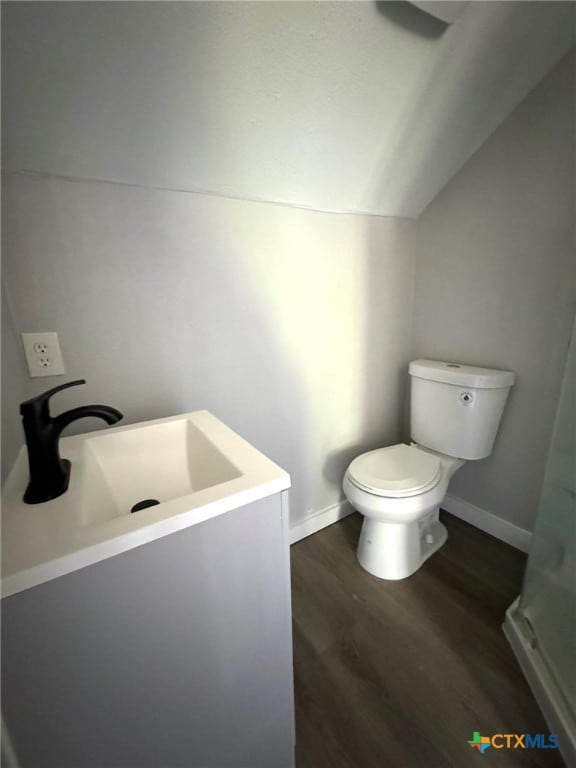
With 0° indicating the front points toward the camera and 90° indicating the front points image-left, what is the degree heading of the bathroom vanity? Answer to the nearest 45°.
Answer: approximately 225°

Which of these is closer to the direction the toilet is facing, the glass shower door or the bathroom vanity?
the bathroom vanity

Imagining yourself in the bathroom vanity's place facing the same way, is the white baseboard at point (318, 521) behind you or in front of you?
in front

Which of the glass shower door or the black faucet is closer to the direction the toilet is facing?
the black faucet

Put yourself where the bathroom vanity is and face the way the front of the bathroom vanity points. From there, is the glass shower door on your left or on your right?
on your right

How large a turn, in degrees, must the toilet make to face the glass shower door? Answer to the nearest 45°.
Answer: approximately 90° to its left

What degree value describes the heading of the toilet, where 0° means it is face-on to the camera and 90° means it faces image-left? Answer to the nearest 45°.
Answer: approximately 45°

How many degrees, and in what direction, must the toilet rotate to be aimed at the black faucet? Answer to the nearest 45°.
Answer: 0° — it already faces it
